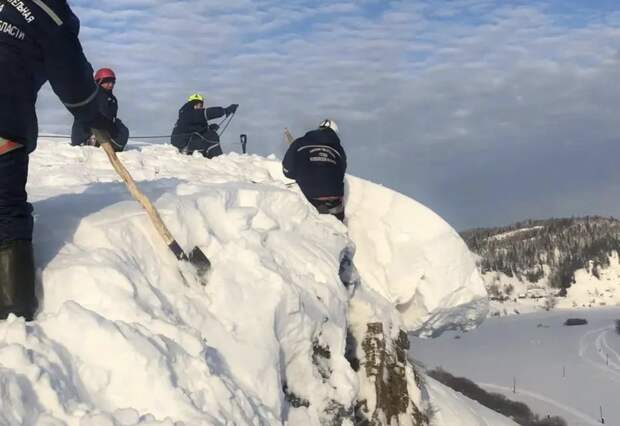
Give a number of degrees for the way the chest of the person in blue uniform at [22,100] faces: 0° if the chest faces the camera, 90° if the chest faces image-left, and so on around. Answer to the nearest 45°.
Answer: approximately 180°

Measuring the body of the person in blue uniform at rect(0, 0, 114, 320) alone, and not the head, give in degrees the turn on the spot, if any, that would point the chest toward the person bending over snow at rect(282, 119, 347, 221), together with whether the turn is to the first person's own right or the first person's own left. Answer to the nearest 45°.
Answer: approximately 45° to the first person's own right

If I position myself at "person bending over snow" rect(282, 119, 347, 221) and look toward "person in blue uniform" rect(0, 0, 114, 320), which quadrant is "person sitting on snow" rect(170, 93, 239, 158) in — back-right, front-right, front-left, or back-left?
back-right

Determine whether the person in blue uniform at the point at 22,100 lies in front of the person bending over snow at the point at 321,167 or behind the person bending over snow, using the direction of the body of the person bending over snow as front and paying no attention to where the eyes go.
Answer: behind

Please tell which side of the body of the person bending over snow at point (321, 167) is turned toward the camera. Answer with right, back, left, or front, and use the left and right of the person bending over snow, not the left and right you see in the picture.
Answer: back

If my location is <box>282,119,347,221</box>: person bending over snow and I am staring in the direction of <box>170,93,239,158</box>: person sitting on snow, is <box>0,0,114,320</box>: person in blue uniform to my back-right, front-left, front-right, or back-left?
back-left

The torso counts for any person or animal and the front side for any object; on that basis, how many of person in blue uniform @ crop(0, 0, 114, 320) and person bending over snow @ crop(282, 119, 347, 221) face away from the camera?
2

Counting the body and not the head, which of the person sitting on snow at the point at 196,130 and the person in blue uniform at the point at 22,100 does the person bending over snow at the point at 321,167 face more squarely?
the person sitting on snow
